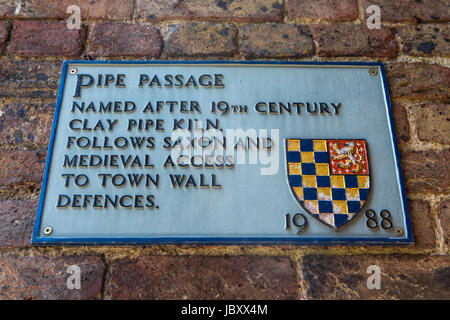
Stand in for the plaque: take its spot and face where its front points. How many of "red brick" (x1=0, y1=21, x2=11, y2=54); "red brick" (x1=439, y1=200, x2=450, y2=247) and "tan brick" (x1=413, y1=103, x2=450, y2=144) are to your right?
1

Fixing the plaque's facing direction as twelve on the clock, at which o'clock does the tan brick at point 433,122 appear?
The tan brick is roughly at 9 o'clock from the plaque.

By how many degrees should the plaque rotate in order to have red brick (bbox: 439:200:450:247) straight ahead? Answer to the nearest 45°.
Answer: approximately 90° to its left

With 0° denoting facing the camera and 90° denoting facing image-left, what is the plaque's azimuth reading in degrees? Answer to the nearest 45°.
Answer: approximately 0°

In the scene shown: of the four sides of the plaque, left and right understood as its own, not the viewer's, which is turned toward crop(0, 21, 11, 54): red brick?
right
